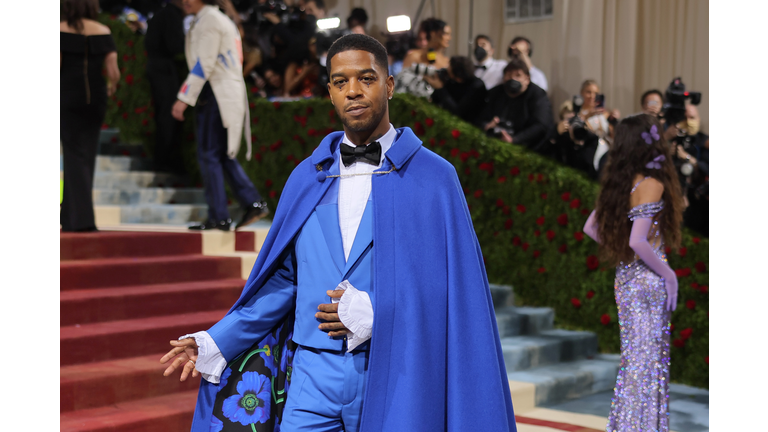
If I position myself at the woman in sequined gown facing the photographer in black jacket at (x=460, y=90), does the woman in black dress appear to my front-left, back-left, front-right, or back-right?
front-left

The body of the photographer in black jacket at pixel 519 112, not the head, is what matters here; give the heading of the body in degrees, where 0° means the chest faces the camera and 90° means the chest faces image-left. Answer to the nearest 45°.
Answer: approximately 45°

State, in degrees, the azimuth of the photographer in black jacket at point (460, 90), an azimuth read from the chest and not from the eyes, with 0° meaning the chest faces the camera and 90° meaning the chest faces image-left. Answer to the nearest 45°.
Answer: approximately 45°

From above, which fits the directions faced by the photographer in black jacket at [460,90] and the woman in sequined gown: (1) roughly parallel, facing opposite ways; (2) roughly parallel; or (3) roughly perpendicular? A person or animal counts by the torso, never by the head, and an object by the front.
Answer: roughly parallel, facing opposite ways

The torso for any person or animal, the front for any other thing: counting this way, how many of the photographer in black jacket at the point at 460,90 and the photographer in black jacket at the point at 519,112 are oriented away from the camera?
0

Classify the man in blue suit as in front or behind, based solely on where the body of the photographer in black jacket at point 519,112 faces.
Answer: in front

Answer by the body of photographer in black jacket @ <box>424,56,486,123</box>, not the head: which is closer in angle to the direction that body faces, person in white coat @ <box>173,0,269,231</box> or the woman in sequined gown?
the person in white coat
